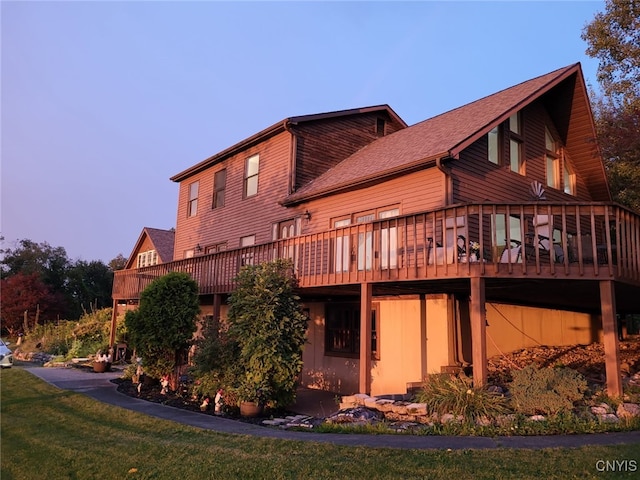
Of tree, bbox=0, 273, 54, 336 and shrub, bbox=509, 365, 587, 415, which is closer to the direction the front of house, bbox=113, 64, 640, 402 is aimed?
the shrub
